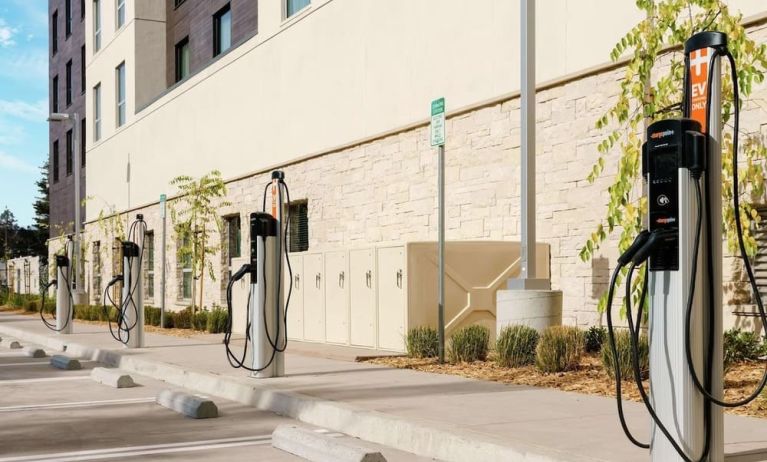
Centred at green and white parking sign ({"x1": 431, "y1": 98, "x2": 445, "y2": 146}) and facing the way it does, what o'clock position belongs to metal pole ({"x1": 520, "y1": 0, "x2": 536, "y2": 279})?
The metal pole is roughly at 7 o'clock from the green and white parking sign.

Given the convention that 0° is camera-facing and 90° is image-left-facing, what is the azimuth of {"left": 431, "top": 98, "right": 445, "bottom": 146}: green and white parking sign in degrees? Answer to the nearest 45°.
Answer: approximately 45°

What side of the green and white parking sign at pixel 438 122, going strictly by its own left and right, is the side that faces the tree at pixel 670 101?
left

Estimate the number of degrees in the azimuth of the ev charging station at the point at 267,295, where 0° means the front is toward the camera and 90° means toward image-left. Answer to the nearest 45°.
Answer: approximately 45°

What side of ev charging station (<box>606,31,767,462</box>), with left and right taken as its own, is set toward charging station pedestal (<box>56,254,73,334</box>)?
right

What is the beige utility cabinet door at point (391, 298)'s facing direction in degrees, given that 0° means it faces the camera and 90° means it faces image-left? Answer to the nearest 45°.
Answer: approximately 45°

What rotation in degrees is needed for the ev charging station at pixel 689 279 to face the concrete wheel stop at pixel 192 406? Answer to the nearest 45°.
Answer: approximately 90° to its right

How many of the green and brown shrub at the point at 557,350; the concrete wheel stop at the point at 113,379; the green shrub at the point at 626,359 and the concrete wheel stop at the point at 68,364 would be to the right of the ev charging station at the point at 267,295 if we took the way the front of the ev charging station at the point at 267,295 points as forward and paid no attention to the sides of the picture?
2

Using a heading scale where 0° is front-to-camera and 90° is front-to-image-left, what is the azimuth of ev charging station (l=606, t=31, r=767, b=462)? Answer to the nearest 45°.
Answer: approximately 45°
